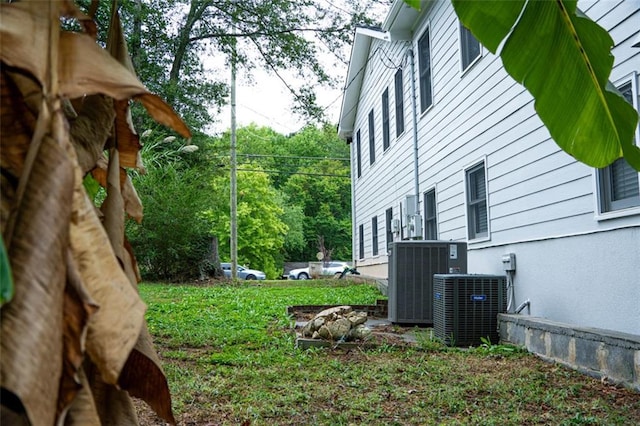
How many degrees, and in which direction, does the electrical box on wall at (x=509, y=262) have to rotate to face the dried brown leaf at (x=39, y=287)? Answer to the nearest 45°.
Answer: approximately 45° to its left

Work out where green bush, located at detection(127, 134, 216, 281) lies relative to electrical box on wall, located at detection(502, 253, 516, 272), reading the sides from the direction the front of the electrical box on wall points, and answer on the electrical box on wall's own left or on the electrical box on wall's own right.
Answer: on the electrical box on wall's own right

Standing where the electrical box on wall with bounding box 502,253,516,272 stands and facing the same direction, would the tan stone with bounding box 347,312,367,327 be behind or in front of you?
in front

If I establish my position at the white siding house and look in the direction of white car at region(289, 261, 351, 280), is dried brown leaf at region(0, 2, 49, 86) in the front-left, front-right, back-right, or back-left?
back-left

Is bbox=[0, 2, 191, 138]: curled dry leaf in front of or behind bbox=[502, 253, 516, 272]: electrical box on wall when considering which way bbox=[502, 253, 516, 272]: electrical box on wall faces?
in front

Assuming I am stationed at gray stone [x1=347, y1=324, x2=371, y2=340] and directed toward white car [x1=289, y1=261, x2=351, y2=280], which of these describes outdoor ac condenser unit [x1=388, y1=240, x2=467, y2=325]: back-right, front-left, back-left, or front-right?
front-right

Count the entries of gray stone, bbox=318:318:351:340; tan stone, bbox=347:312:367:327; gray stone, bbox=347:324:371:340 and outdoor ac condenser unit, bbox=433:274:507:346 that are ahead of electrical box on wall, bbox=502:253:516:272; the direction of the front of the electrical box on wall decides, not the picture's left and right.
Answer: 4

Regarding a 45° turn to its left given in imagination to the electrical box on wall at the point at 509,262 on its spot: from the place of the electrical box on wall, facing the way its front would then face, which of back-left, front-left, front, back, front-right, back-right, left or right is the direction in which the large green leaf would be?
front

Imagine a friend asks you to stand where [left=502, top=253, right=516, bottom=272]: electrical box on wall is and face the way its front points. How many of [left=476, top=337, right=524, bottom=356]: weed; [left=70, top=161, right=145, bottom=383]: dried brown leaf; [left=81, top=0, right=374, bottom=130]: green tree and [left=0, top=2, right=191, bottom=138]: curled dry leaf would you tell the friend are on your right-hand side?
1

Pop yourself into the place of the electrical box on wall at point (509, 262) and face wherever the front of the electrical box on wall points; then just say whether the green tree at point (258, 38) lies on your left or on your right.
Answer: on your right

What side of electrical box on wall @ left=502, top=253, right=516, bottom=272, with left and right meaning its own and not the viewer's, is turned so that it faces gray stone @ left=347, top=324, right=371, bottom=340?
front

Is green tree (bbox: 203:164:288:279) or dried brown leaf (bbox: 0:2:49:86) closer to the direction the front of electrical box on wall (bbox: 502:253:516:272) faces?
the dried brown leaf

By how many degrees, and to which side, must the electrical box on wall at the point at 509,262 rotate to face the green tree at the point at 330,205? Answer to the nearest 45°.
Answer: approximately 135° to its right

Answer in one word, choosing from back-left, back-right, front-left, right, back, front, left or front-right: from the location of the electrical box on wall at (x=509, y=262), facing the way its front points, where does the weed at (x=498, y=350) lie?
front-left

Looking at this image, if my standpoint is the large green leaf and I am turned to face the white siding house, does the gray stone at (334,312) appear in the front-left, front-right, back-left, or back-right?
front-left

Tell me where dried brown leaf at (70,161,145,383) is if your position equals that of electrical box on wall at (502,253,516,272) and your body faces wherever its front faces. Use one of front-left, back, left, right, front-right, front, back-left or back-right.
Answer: front-left
